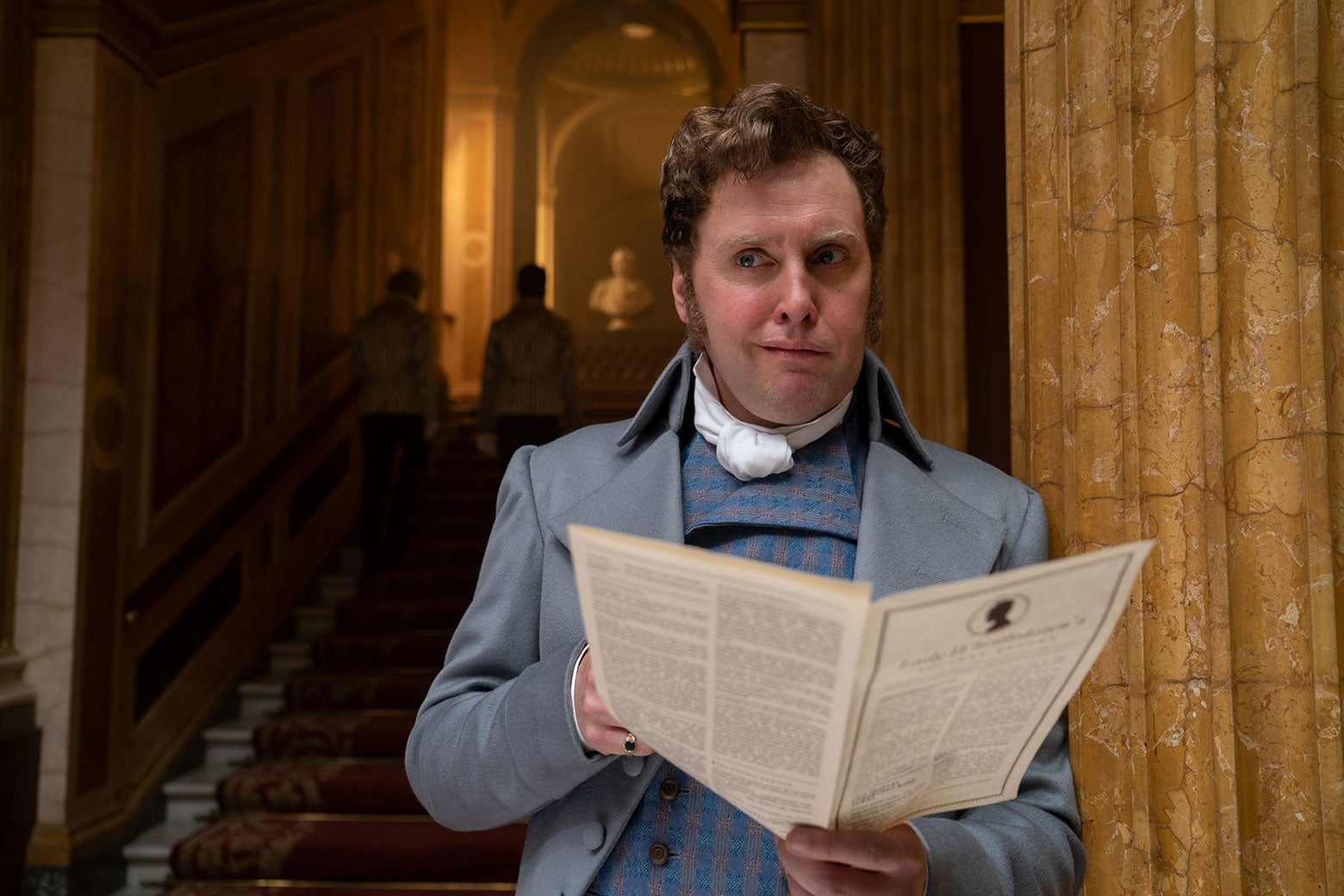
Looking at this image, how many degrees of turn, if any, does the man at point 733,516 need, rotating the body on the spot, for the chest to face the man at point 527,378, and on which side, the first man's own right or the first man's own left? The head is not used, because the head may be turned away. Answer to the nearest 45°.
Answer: approximately 180°

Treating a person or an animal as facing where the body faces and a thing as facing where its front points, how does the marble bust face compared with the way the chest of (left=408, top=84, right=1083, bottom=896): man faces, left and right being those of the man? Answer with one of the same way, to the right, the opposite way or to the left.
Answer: the same way

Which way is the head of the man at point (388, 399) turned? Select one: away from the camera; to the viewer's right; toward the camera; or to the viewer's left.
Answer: away from the camera

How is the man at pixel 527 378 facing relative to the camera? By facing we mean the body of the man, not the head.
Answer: away from the camera

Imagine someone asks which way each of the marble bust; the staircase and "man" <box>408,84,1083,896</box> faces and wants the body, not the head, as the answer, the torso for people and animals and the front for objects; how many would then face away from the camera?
0

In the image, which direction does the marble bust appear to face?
toward the camera

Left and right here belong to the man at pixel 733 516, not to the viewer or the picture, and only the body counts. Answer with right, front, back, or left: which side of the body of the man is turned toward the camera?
front

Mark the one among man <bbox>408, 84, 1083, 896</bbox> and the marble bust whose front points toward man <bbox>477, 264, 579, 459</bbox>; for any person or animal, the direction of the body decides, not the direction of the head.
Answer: the marble bust

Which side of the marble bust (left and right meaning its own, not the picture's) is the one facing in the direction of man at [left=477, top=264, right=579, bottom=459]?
front

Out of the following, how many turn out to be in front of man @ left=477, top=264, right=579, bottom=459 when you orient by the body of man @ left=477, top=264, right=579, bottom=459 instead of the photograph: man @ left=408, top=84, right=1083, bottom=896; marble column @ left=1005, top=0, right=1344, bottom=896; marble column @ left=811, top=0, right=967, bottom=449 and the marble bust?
1

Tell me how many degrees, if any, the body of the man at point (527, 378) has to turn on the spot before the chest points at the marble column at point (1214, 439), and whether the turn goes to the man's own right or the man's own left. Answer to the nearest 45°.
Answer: approximately 180°

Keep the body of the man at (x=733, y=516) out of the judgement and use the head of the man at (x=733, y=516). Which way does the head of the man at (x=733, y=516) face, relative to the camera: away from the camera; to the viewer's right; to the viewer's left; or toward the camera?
toward the camera

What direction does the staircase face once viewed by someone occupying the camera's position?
facing the viewer

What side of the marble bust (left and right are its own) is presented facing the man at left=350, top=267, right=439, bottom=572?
front

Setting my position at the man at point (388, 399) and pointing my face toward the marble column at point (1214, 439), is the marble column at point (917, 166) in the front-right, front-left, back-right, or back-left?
front-left

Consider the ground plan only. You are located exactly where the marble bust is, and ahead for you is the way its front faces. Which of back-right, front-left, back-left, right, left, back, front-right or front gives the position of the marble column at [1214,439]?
front

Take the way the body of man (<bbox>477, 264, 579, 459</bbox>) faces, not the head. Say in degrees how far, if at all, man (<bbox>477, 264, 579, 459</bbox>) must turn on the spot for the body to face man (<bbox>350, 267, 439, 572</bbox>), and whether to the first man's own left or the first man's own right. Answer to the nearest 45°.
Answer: approximately 90° to the first man's own left
